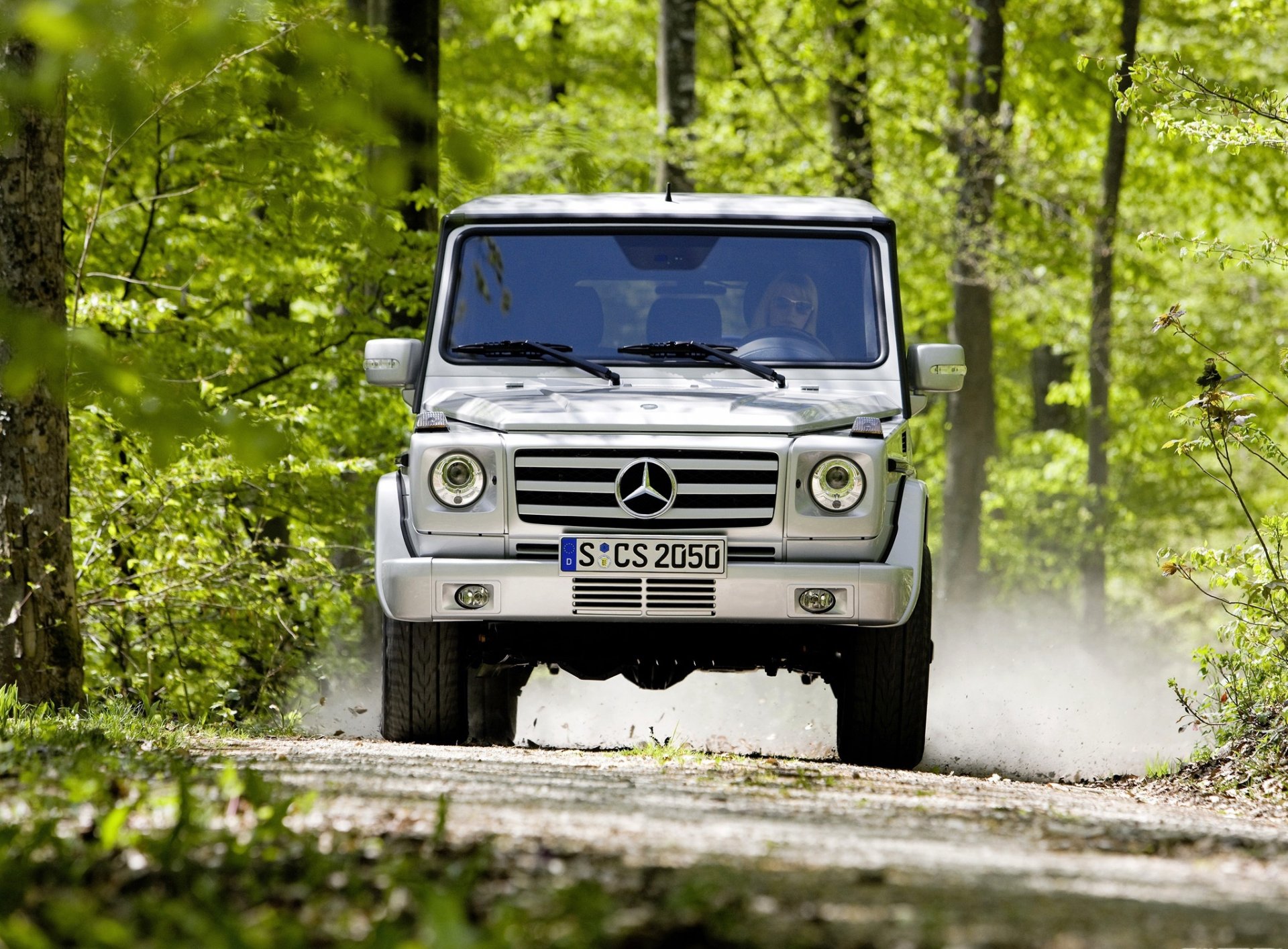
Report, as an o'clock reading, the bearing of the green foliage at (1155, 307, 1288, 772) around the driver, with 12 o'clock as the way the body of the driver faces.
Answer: The green foliage is roughly at 9 o'clock from the driver.

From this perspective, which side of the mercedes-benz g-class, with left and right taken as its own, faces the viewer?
front

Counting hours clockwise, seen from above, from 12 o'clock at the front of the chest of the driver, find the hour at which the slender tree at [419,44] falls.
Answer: The slender tree is roughly at 5 o'clock from the driver.

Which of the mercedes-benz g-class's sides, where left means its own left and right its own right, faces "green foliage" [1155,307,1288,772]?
left

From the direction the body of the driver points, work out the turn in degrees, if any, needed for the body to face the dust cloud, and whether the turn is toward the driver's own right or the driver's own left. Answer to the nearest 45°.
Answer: approximately 180°

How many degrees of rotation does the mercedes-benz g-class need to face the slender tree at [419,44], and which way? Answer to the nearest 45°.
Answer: approximately 180°
